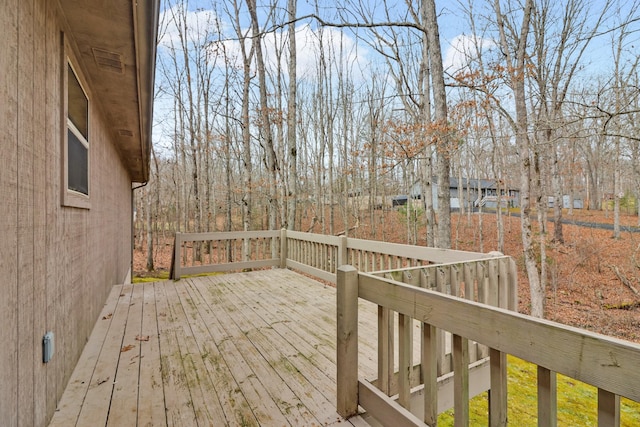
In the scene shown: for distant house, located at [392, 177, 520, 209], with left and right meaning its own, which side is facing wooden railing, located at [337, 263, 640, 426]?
front

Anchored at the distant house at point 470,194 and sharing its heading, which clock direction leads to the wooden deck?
The wooden deck is roughly at 12 o'clock from the distant house.

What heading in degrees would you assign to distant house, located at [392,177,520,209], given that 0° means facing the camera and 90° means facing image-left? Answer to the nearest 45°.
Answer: approximately 0°
